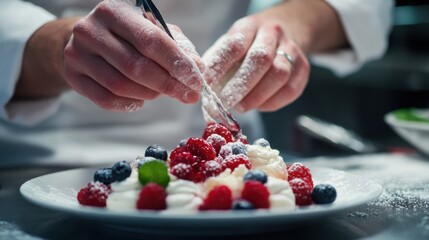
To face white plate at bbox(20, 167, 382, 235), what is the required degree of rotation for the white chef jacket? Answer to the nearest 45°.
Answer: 0° — it already faces it

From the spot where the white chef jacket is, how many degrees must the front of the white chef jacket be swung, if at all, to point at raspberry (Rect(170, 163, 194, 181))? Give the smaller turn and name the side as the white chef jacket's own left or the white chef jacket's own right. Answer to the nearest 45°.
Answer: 0° — it already faces it

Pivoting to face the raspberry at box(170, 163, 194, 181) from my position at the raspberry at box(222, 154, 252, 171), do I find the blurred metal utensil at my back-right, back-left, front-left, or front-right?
back-right

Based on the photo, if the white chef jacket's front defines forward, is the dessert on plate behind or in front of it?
in front

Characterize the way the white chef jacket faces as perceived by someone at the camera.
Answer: facing the viewer

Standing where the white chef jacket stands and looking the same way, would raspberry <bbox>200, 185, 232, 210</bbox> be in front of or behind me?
in front
